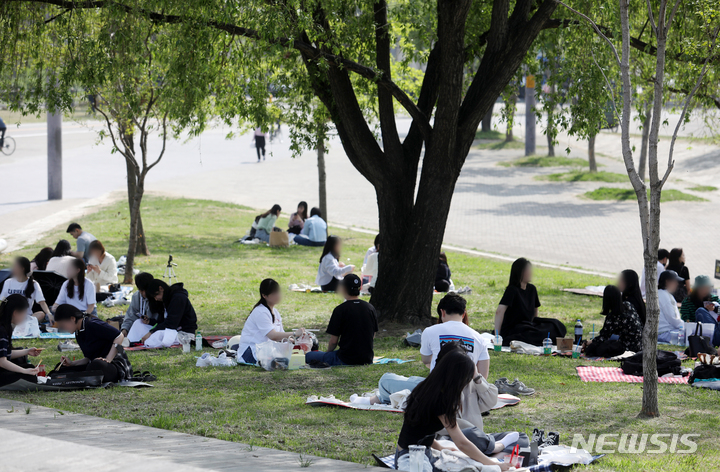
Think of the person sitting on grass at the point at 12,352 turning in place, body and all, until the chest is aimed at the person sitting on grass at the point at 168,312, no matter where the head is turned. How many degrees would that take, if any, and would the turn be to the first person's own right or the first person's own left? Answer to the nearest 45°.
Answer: approximately 45° to the first person's own left

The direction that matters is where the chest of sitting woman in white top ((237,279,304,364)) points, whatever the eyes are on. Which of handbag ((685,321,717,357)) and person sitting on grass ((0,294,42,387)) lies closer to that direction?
the handbag

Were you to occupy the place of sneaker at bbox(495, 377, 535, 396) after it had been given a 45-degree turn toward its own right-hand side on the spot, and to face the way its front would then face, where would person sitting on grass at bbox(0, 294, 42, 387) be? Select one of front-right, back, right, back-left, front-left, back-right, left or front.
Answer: back-right

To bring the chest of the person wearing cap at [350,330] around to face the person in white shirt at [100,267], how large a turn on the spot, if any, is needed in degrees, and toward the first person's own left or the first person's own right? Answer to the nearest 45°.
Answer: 0° — they already face them

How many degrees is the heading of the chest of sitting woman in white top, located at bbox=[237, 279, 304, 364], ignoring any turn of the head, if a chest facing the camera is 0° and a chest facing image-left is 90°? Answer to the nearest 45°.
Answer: approximately 270°

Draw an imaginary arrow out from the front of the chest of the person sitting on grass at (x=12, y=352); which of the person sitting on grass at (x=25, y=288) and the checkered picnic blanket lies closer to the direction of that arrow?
the checkered picnic blanket

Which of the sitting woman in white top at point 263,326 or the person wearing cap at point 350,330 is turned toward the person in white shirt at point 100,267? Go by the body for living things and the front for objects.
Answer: the person wearing cap

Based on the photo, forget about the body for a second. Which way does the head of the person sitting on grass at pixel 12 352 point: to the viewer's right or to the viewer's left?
to the viewer's right

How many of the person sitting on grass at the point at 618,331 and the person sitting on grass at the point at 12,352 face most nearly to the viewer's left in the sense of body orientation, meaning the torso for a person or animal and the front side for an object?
1

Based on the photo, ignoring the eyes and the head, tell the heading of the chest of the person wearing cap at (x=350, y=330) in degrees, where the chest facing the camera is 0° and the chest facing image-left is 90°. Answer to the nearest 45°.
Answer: approximately 135°

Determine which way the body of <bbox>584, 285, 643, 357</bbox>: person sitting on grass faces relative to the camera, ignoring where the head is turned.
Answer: to the viewer's left
